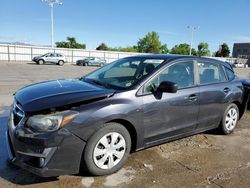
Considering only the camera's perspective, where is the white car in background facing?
facing to the left of the viewer

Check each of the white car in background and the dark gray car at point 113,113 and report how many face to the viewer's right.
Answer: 0

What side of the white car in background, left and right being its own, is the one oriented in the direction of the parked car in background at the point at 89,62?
back

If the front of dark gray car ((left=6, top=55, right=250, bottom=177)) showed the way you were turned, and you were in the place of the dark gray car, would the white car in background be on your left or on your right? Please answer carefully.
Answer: on your right

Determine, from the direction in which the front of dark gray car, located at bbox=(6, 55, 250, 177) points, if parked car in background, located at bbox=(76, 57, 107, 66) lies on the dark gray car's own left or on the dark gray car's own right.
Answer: on the dark gray car's own right

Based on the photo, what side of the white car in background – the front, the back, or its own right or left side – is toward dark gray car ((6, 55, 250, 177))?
left

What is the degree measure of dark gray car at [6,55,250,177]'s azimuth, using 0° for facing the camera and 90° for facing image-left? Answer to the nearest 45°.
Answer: approximately 45°

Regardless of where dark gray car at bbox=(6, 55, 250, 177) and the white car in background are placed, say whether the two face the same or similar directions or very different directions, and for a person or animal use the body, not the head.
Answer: same or similar directions
